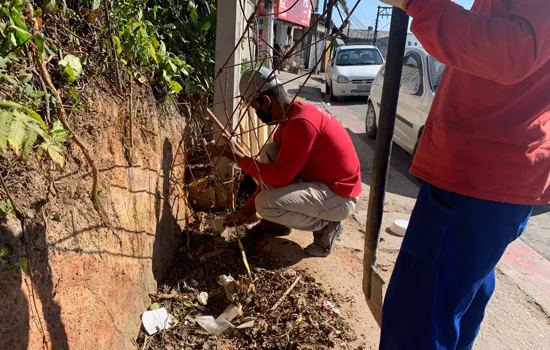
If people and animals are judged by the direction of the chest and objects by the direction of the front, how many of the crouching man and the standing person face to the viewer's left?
2

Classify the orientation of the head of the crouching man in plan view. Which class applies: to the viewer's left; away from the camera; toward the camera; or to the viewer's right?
to the viewer's left

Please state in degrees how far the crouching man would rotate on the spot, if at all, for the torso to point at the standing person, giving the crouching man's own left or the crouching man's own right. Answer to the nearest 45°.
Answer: approximately 90° to the crouching man's own left

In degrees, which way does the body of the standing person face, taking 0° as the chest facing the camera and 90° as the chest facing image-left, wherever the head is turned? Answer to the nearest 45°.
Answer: approximately 90°

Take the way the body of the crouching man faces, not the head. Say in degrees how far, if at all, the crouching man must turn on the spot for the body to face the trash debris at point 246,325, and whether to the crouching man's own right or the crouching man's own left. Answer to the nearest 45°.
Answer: approximately 90° to the crouching man's own left

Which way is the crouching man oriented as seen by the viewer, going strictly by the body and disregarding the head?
to the viewer's left

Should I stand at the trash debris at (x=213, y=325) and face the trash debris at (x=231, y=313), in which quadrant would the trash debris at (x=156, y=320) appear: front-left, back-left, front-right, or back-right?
back-left
